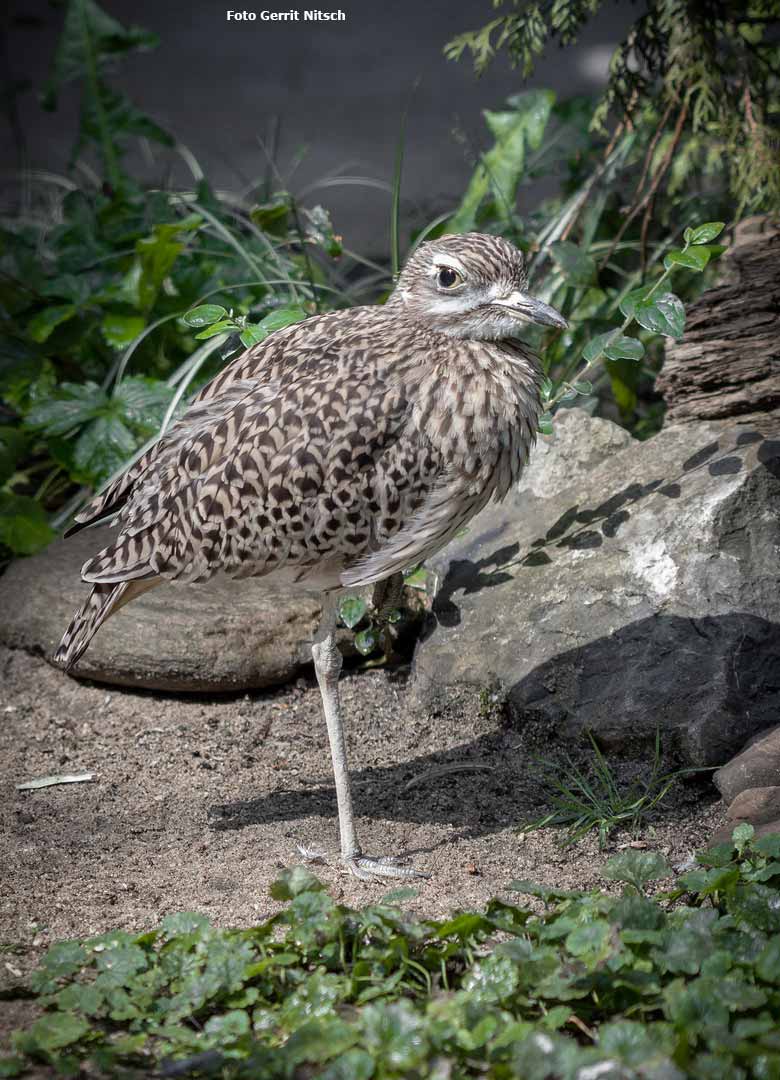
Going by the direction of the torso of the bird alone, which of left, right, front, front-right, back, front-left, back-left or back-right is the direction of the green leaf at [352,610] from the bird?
left

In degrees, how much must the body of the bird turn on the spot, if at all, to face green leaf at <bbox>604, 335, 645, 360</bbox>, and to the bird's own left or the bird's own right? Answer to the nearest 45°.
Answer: approximately 45° to the bird's own left

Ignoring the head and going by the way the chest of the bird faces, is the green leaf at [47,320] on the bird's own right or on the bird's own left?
on the bird's own left

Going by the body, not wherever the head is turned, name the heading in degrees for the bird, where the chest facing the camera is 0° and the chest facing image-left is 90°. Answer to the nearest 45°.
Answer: approximately 270°

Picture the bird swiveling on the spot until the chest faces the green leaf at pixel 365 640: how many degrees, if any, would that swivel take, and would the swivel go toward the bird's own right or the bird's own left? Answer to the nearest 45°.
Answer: approximately 90° to the bird's own left

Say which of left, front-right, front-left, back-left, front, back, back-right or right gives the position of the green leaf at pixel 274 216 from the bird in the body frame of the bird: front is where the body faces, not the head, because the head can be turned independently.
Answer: left

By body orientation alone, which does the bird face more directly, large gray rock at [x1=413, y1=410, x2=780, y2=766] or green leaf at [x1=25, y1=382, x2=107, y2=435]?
the large gray rock

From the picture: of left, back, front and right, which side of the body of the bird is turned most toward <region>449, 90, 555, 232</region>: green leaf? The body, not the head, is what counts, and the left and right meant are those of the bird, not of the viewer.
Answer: left
